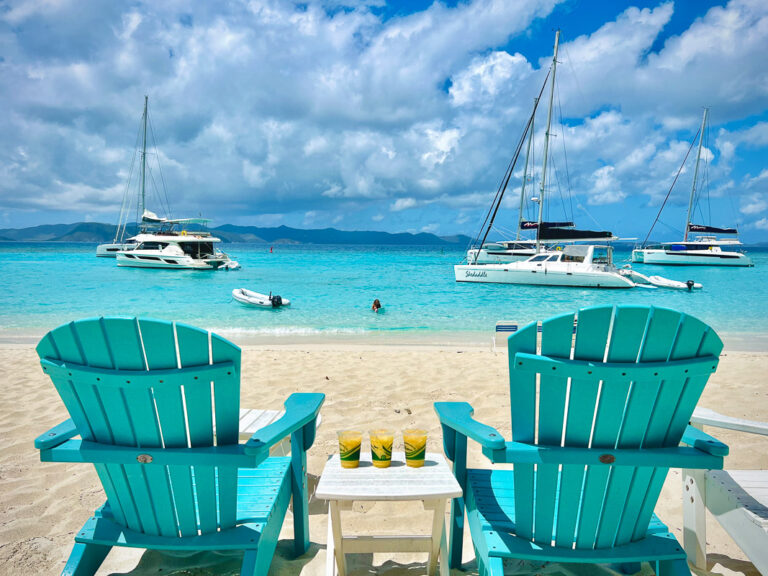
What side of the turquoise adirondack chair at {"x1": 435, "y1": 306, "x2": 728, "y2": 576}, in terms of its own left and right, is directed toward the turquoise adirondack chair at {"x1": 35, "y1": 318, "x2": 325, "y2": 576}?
left

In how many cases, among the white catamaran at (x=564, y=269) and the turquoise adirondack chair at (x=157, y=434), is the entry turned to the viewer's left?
1

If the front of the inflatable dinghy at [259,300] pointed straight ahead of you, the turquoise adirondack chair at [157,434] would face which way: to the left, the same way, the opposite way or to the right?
to the right

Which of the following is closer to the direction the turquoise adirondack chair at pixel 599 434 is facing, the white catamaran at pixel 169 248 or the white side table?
the white catamaran

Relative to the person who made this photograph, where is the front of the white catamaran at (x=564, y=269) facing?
facing to the left of the viewer

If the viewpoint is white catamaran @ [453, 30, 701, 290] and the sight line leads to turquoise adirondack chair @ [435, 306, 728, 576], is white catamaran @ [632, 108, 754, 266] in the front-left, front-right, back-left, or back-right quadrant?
back-left

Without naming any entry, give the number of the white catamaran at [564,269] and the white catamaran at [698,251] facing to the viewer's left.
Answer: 2

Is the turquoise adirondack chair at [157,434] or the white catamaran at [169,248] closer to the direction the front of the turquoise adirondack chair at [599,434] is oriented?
the white catamaran

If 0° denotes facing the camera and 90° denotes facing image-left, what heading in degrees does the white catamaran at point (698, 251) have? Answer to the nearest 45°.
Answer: approximately 90°

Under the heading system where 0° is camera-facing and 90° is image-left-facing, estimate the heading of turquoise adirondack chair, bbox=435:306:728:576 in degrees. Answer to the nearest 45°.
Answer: approximately 135°

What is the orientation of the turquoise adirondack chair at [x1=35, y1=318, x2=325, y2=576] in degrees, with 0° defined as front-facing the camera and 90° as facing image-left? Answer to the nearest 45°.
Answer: approximately 225°

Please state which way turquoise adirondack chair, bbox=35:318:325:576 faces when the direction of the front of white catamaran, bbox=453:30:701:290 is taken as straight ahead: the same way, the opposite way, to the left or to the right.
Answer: to the right

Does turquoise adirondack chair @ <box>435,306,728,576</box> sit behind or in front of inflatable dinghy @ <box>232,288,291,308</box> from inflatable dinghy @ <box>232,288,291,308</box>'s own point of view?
behind

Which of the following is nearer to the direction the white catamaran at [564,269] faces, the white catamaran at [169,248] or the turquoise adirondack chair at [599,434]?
the white catamaran
